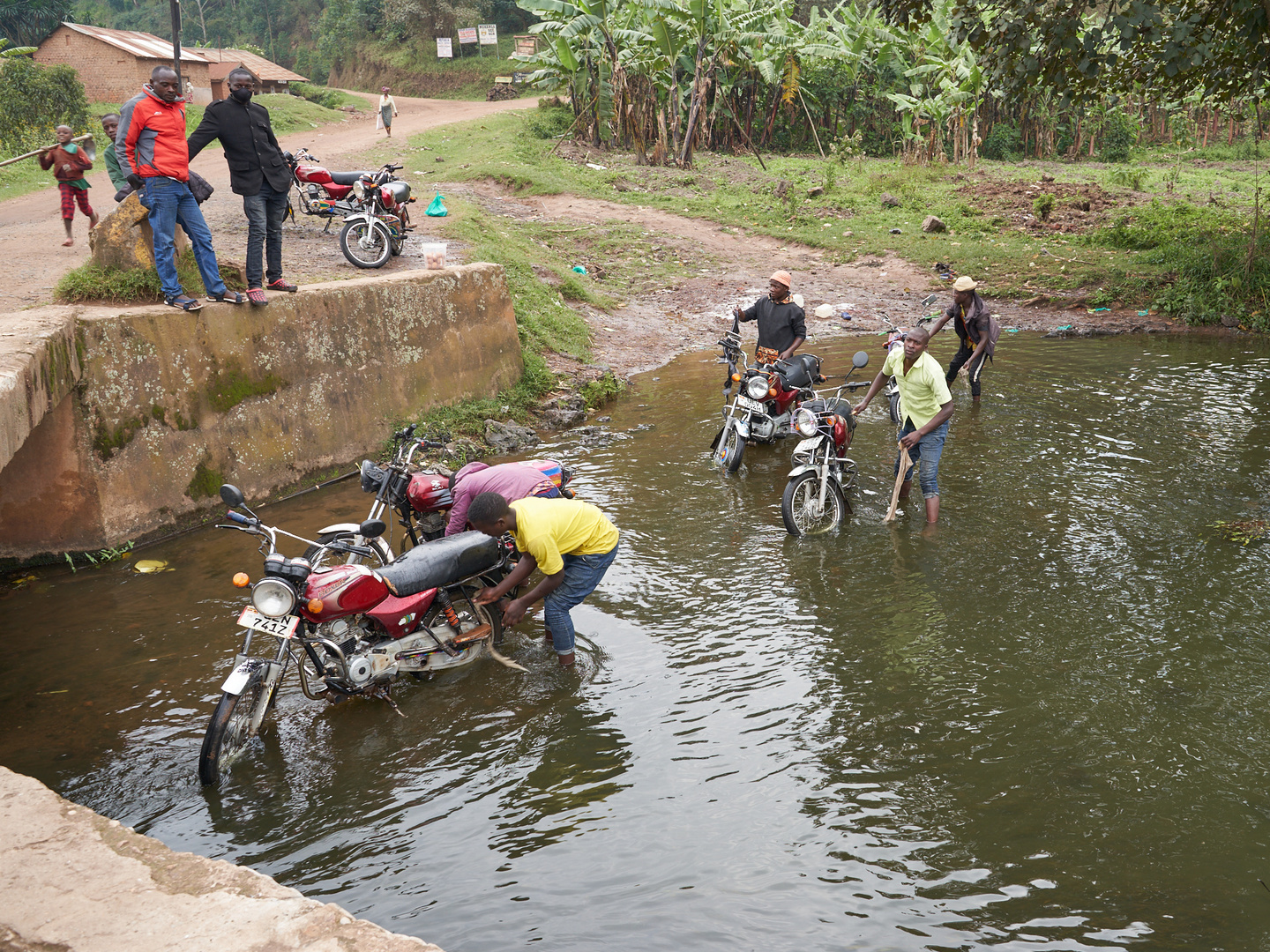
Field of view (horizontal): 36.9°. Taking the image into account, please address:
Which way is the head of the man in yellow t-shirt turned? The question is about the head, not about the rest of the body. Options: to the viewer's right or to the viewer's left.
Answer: to the viewer's left

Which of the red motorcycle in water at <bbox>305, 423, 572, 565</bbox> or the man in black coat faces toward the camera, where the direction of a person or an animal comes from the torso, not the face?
the man in black coat

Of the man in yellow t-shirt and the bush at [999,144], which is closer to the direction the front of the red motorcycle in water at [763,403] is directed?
the man in yellow t-shirt

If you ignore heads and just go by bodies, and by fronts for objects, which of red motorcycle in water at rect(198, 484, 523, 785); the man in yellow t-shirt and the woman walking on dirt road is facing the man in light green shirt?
the woman walking on dirt road

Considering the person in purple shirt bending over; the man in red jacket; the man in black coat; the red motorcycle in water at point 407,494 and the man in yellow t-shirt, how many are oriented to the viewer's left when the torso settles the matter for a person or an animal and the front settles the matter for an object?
3

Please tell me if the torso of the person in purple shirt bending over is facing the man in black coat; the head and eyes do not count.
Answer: no

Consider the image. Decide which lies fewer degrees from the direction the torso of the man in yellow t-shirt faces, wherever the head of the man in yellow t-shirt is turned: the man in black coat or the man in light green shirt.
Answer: the man in black coat

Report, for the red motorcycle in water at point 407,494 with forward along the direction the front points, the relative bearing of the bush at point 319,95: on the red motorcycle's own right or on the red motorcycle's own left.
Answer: on the red motorcycle's own right

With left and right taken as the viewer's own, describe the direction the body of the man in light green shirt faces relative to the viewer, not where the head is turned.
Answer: facing the viewer and to the left of the viewer

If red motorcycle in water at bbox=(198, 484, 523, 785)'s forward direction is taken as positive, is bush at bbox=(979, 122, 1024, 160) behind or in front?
behind

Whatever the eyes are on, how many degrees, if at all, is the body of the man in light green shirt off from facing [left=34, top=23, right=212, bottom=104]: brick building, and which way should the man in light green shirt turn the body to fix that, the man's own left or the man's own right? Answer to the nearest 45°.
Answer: approximately 90° to the man's own right

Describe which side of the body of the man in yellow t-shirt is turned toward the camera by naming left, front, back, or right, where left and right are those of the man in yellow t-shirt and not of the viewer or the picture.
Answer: left

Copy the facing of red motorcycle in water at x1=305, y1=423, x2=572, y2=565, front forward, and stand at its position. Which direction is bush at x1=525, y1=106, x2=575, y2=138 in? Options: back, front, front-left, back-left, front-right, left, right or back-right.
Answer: right

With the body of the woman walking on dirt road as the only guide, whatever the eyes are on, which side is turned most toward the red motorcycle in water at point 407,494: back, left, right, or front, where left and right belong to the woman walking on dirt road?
front

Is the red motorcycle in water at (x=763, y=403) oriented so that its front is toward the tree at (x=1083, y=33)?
no

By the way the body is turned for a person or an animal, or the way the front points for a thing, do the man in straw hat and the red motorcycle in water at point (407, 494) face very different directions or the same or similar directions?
same or similar directions

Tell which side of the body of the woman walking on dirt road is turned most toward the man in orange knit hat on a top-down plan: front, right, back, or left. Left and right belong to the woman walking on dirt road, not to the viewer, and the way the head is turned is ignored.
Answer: front
